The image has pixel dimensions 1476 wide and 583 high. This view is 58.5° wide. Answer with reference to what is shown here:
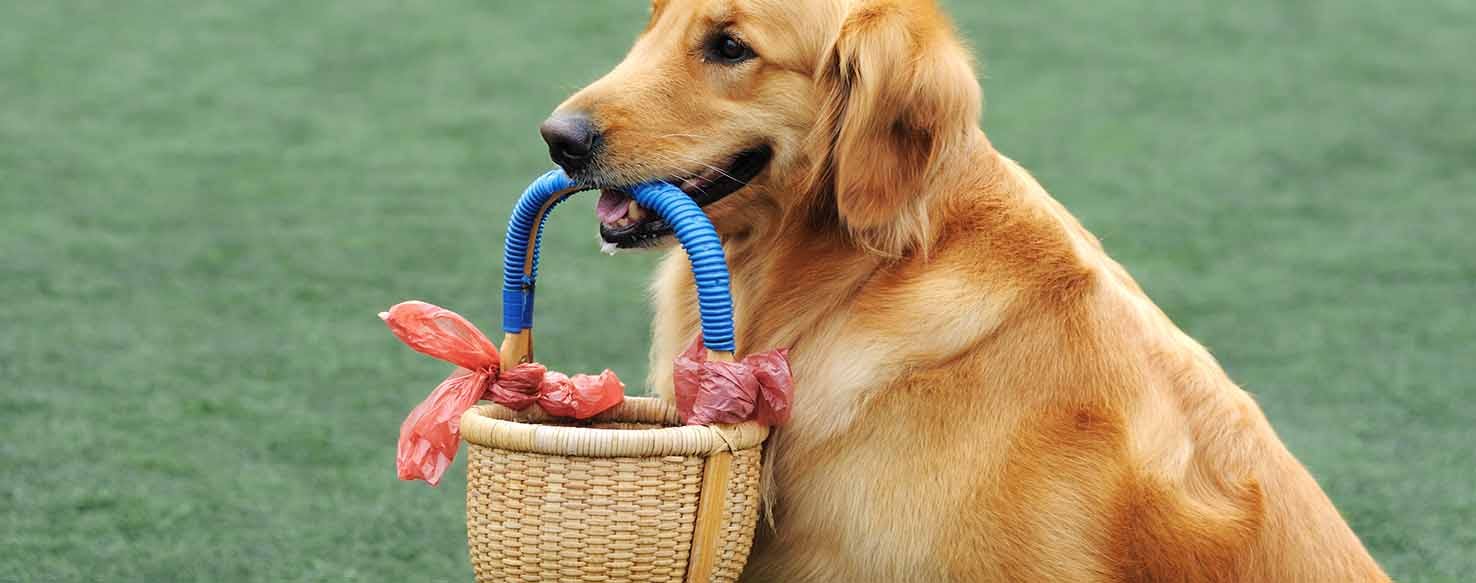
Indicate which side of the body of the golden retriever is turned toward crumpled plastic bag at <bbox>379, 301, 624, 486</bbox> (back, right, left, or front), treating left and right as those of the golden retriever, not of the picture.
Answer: front

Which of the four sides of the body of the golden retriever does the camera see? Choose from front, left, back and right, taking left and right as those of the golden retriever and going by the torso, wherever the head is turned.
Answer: left
